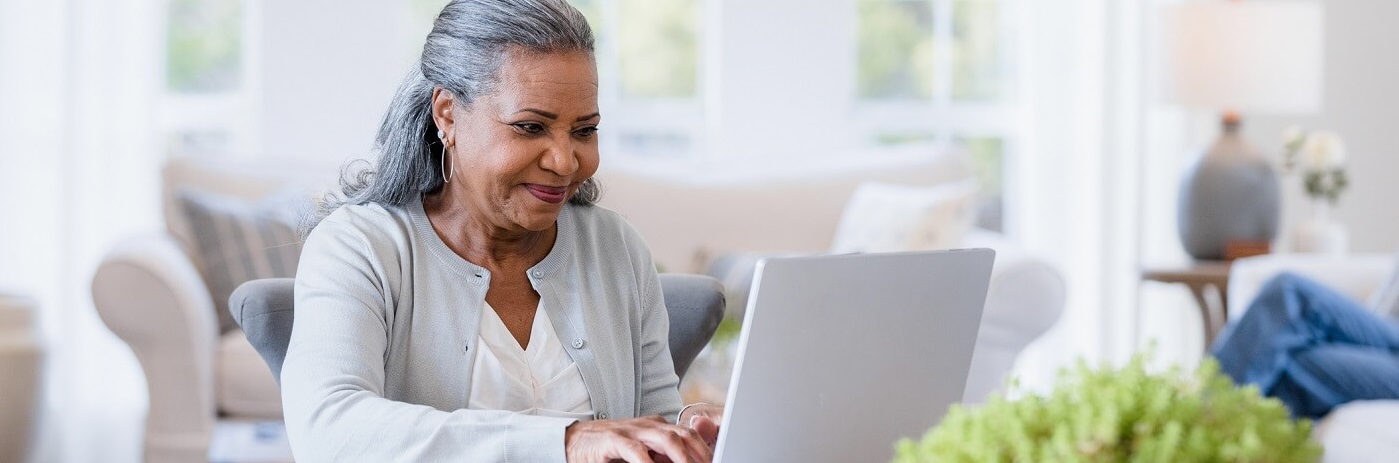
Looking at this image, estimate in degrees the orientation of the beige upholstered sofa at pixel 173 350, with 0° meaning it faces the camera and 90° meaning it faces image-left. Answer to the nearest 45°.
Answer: approximately 0°

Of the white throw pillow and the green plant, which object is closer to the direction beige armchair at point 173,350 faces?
the green plant

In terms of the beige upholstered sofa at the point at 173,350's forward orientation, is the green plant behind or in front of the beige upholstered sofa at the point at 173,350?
in front

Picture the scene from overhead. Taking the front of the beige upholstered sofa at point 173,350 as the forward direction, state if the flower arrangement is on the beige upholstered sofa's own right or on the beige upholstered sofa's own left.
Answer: on the beige upholstered sofa's own left

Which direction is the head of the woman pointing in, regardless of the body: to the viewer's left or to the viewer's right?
to the viewer's right

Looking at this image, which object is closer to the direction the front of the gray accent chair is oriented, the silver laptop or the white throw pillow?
the silver laptop

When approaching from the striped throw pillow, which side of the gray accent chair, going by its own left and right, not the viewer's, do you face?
back

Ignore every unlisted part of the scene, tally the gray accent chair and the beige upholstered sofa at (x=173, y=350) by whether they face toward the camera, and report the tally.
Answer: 2

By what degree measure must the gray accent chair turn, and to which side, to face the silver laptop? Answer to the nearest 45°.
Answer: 0° — it already faces it
